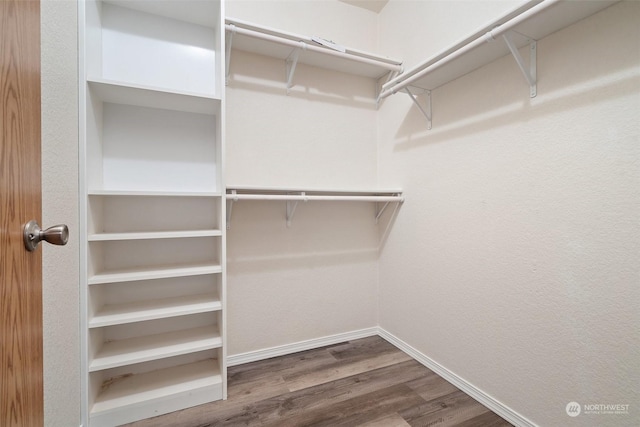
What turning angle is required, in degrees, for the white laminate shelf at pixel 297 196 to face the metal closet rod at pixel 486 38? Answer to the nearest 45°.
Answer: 0° — it already faces it

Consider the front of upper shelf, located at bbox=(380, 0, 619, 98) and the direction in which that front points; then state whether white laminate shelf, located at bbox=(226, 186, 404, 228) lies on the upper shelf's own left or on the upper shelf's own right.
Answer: on the upper shelf's own right

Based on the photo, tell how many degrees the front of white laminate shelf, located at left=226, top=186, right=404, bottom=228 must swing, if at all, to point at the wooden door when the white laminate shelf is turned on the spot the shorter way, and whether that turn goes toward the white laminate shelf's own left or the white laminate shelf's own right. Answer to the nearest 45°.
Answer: approximately 45° to the white laminate shelf's own right

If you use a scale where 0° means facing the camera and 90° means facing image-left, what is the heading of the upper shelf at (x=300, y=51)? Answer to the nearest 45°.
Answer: approximately 315°

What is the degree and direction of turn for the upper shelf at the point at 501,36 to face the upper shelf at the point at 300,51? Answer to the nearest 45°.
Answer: approximately 45° to its right

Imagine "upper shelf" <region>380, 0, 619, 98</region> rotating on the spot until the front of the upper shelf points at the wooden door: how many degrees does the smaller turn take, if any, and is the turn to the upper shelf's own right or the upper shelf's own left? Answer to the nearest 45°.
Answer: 0° — it already faces it

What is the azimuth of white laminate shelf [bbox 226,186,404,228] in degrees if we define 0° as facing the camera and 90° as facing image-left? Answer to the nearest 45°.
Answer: approximately 315°

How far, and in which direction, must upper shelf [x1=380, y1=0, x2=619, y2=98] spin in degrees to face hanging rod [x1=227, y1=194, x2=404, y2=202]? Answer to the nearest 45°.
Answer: approximately 45° to its right
